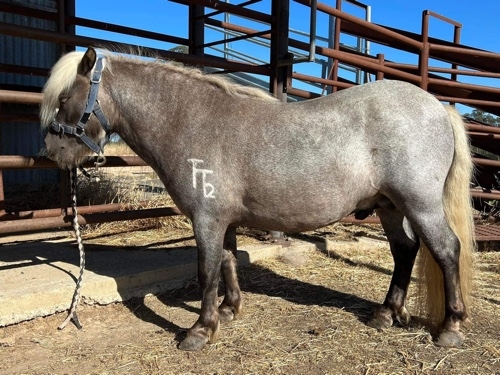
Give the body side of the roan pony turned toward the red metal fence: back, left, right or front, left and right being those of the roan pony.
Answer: right

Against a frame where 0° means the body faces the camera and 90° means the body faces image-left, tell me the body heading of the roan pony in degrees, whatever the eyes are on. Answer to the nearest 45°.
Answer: approximately 90°

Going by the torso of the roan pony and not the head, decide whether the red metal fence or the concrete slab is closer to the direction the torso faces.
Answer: the concrete slab
